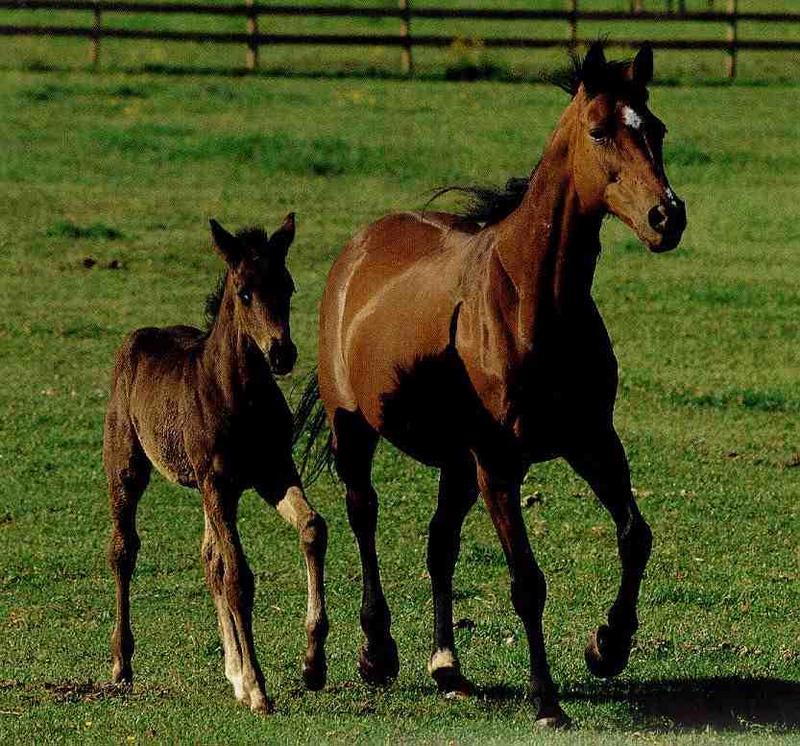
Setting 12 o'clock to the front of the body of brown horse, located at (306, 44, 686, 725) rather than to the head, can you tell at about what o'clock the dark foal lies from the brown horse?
The dark foal is roughly at 5 o'clock from the brown horse.

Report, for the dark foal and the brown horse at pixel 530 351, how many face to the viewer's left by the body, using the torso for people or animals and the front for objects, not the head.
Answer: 0

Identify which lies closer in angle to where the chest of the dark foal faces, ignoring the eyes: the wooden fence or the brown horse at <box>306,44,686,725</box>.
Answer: the brown horse

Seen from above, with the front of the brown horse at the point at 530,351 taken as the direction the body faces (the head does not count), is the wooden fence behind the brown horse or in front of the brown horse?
behind

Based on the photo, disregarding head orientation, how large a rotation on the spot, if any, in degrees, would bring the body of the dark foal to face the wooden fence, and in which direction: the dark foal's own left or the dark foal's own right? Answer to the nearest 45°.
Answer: approximately 135° to the dark foal's own left
